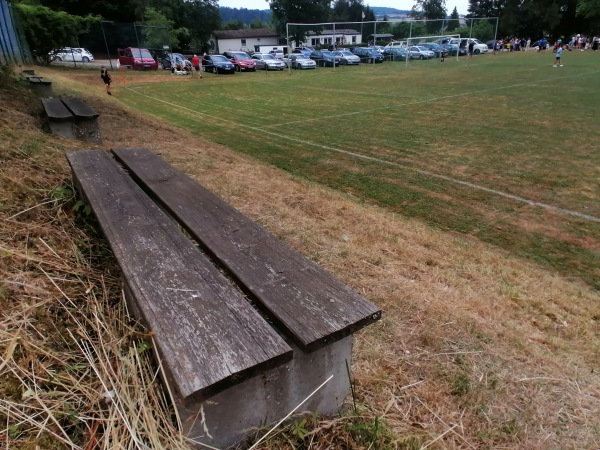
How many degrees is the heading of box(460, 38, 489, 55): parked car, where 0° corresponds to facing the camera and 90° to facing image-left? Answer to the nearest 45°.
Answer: approximately 315°

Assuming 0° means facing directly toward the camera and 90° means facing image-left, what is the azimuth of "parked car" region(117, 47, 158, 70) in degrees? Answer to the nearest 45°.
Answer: approximately 315°

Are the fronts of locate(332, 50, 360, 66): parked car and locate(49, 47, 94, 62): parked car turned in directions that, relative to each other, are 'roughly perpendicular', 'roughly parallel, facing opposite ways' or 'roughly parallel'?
roughly perpendicular

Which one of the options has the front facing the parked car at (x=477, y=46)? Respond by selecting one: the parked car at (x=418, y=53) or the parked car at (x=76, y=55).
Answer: the parked car at (x=76, y=55)

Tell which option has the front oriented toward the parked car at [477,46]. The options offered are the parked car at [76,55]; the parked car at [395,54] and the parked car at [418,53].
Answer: the parked car at [76,55]

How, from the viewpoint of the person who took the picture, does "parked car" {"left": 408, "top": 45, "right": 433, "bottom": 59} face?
facing the viewer and to the right of the viewer

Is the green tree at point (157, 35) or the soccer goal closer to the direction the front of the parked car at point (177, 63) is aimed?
the soccer goal

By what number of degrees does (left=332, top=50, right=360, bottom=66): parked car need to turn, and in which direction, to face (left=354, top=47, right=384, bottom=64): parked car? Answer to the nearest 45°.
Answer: approximately 90° to its left

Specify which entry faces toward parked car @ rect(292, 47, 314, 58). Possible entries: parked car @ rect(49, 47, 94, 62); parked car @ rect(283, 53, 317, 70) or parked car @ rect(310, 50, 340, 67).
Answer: parked car @ rect(49, 47, 94, 62)

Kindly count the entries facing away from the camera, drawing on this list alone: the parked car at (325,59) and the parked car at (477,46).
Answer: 0

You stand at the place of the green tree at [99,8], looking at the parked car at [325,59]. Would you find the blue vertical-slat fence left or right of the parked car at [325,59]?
right

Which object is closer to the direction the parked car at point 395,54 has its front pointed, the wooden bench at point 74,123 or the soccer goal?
the wooden bench

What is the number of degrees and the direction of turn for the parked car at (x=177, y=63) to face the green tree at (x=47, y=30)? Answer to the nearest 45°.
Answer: approximately 90° to its right

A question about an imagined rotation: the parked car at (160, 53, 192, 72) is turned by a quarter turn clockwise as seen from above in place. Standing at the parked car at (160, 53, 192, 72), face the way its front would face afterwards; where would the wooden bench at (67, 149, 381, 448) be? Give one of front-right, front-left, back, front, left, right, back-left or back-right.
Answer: front-left

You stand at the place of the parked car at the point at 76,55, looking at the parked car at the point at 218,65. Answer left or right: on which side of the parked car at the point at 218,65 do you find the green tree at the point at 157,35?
left
